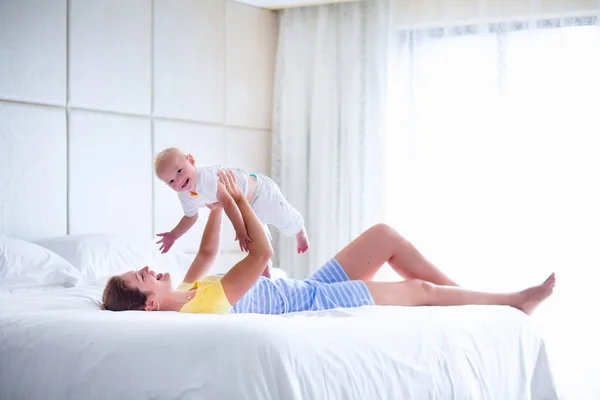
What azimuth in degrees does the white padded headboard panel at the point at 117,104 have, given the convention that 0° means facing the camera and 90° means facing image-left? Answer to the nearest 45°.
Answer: approximately 315°

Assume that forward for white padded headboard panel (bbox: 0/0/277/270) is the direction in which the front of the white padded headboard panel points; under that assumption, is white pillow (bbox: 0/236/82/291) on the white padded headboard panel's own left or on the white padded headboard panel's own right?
on the white padded headboard panel's own right

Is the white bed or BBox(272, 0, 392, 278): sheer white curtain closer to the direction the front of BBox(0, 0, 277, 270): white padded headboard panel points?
the white bed

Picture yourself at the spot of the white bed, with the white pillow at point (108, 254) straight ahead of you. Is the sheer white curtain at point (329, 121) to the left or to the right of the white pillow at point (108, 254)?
right

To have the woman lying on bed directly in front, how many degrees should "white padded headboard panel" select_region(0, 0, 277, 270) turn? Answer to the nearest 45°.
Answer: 0° — it already faces them

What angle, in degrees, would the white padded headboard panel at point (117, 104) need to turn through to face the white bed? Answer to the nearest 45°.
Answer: approximately 45° to its right

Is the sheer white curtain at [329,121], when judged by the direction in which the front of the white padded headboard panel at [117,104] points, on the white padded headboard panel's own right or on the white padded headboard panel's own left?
on the white padded headboard panel's own left
